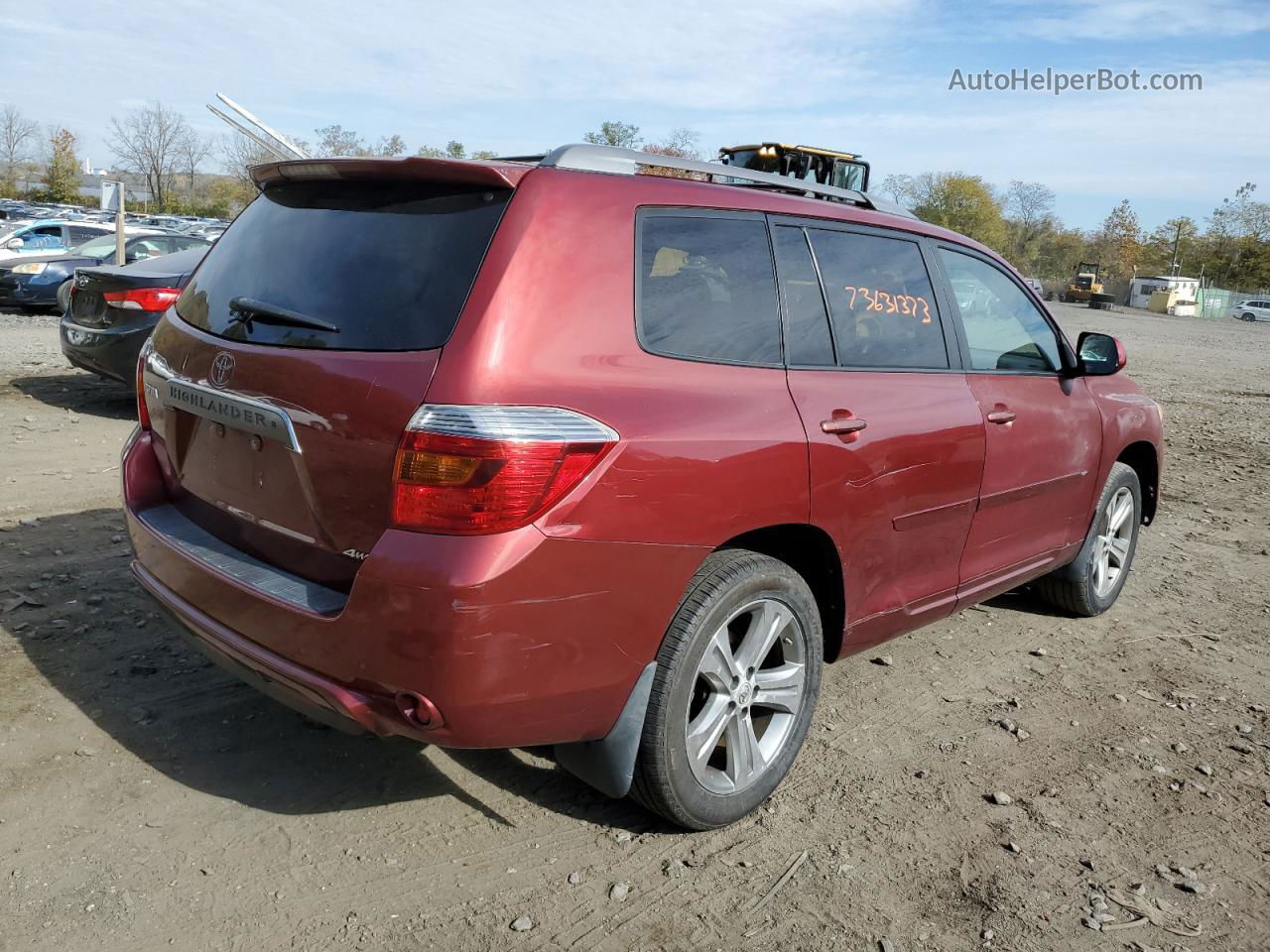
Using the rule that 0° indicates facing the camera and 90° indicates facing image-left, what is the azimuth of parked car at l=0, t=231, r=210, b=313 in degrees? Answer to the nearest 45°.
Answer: approximately 45°

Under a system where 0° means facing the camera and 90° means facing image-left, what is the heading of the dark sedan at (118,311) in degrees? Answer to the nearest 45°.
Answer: approximately 225°

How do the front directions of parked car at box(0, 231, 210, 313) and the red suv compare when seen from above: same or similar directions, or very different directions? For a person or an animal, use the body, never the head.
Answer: very different directions

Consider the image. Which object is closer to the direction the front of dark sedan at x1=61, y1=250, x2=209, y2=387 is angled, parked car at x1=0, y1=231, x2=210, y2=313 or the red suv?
the parked car

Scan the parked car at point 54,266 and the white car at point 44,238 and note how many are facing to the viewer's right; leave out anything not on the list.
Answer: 0

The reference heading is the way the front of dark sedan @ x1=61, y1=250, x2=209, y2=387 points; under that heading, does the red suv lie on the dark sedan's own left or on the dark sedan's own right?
on the dark sedan's own right

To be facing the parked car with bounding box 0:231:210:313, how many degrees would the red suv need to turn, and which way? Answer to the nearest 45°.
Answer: approximately 90° to its left

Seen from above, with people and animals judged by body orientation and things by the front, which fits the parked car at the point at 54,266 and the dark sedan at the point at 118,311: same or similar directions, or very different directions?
very different directions

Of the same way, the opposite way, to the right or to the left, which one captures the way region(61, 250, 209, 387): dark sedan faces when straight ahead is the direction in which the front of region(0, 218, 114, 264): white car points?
the opposite way

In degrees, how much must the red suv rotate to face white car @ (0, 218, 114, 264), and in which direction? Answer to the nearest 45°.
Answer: approximately 90° to its left

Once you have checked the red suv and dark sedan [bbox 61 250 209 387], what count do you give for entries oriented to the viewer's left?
0

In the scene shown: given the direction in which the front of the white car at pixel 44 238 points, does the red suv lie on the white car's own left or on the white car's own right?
on the white car's own left
